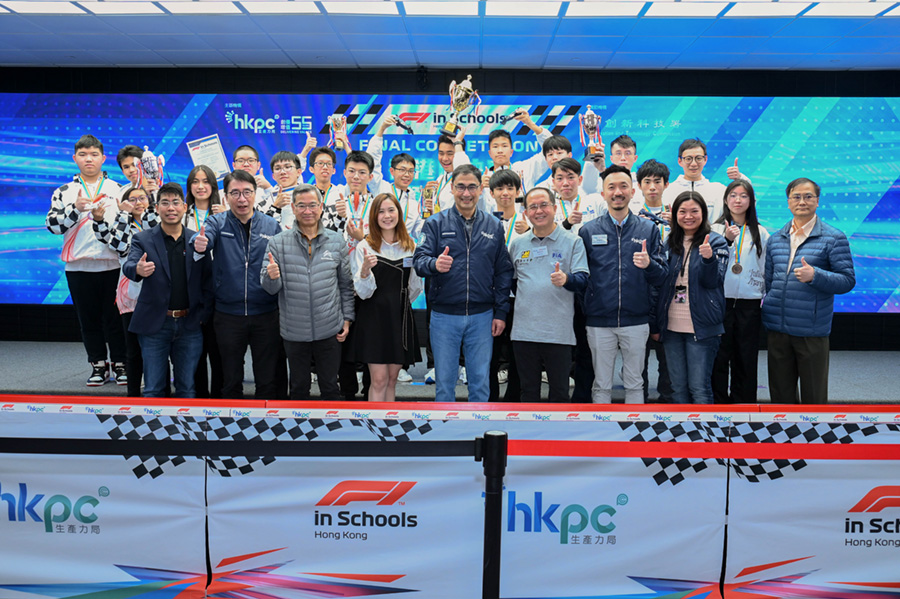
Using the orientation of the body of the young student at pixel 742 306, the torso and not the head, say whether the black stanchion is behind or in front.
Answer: in front

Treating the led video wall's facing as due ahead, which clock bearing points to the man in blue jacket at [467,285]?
The man in blue jacket is roughly at 12 o'clock from the led video wall.

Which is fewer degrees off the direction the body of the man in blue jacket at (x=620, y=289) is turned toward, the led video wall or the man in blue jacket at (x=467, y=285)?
the man in blue jacket

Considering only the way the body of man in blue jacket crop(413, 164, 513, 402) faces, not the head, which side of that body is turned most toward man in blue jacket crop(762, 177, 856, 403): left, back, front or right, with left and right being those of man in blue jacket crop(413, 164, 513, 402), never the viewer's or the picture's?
left

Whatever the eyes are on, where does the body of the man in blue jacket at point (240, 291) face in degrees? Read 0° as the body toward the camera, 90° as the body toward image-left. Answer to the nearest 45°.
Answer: approximately 0°

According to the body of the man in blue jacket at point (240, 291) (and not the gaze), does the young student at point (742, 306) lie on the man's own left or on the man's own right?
on the man's own left

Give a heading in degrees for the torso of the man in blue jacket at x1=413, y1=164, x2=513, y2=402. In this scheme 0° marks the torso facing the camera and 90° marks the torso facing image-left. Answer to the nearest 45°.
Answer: approximately 0°

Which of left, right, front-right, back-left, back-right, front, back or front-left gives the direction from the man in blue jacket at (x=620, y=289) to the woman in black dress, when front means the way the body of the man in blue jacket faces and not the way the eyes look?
right

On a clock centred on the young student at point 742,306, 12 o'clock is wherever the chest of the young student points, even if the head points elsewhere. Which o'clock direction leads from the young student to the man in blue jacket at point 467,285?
The man in blue jacket is roughly at 2 o'clock from the young student.
